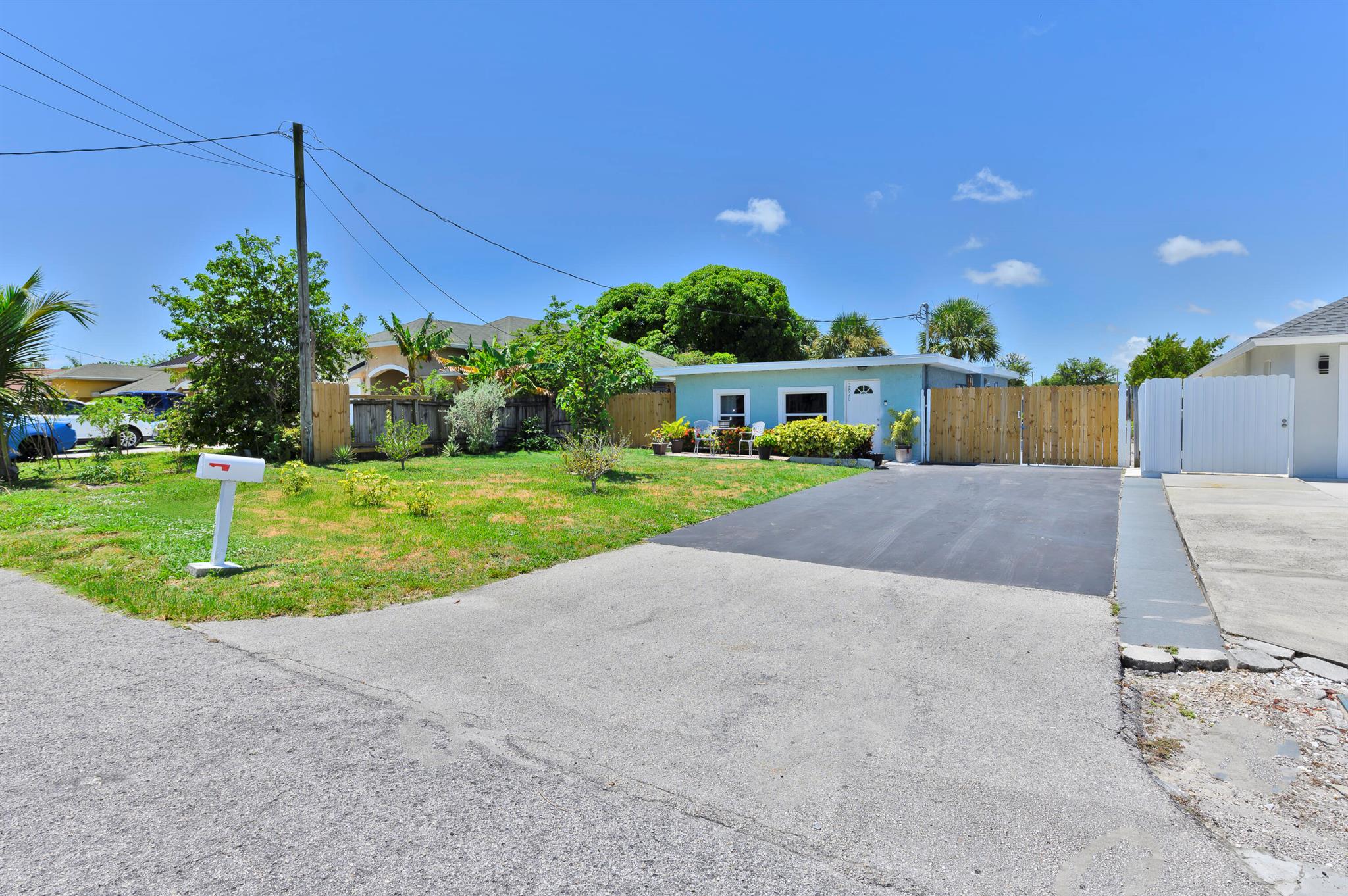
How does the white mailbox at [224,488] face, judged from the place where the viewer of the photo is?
facing to the left of the viewer

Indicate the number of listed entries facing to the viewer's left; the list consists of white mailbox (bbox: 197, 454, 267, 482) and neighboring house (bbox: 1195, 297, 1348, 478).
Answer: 1

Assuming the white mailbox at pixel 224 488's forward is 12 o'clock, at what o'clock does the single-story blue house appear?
The single-story blue house is roughly at 5 o'clock from the white mailbox.

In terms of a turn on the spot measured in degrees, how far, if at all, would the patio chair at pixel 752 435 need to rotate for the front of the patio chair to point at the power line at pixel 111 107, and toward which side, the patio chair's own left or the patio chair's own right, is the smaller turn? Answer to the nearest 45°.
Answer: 0° — it already faces it

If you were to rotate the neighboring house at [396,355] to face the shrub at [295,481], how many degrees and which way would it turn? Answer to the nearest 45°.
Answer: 0° — it already faces it

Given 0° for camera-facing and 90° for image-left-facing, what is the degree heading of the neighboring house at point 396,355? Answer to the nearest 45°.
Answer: approximately 0°

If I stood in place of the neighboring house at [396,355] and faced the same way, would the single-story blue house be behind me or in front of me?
in front

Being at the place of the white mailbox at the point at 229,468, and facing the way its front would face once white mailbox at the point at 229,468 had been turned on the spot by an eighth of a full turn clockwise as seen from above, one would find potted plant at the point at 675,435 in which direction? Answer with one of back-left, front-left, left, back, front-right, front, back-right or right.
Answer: right

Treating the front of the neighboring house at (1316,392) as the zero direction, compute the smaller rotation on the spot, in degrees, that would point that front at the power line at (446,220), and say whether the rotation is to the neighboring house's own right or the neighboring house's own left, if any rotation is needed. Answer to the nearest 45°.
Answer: approximately 90° to the neighboring house's own right

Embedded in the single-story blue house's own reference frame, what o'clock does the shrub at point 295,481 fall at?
The shrub is roughly at 1 o'clock from the single-story blue house.

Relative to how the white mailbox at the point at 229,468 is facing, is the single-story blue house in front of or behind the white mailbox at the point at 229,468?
behind

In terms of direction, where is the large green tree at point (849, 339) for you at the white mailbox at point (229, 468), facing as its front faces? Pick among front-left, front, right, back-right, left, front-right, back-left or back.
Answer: back-right
